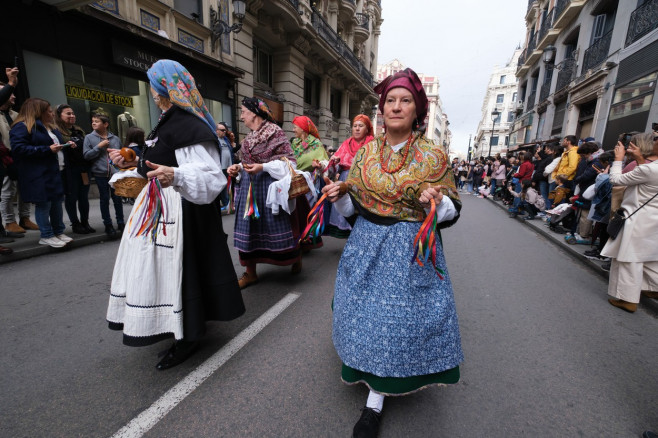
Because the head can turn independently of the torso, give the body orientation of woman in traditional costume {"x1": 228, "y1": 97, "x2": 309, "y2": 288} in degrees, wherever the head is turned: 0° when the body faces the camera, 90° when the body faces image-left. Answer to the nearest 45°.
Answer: approximately 45°

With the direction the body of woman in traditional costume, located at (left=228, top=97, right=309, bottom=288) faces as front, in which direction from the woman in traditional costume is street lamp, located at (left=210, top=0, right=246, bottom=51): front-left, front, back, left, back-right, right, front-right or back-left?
back-right

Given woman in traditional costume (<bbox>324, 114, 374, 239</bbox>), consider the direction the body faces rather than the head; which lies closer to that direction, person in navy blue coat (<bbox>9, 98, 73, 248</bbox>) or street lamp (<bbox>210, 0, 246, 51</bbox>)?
the person in navy blue coat

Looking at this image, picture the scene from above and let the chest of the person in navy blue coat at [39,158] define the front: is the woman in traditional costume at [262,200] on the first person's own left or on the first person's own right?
on the first person's own right

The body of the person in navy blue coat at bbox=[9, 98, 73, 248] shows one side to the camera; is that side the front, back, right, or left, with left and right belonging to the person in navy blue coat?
right

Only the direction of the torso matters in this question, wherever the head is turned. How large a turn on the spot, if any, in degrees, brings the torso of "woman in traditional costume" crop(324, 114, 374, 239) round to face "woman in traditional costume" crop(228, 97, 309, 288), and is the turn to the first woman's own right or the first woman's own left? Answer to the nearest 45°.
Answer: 0° — they already face them

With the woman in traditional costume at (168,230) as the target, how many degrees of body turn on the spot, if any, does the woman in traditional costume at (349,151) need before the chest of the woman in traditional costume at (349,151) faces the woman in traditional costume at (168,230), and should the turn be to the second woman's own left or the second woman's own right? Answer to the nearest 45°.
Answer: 0° — they already face them

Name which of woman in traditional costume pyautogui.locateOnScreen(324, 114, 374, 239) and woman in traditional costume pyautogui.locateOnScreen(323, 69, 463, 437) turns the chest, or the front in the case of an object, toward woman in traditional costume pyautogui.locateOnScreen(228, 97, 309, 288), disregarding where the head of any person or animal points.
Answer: woman in traditional costume pyautogui.locateOnScreen(324, 114, 374, 239)

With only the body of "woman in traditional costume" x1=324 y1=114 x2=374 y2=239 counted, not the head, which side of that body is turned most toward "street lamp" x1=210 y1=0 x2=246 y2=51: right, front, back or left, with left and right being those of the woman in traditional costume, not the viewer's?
right

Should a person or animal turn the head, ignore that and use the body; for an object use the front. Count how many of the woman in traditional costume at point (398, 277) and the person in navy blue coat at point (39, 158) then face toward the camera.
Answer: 1

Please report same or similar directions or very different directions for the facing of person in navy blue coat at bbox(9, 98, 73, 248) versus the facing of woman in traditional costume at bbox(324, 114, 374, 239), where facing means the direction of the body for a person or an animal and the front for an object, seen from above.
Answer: very different directions
